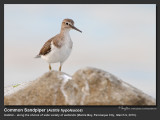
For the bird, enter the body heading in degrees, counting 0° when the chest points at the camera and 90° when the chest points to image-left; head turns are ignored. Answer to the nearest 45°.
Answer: approximately 315°
